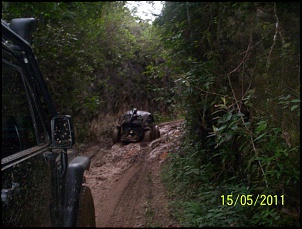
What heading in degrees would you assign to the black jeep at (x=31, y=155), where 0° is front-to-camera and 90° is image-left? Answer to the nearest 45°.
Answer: approximately 225°

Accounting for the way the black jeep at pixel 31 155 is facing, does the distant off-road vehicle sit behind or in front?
in front
